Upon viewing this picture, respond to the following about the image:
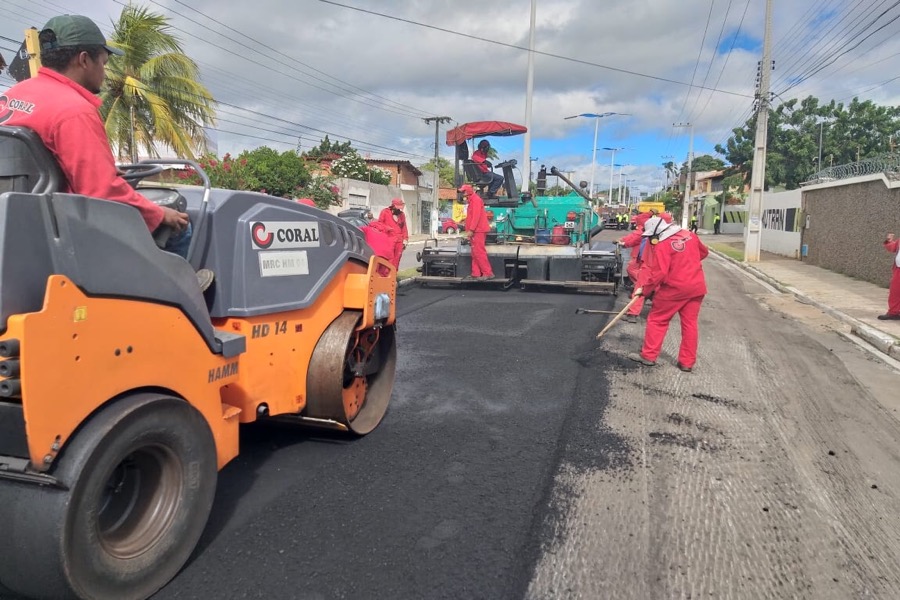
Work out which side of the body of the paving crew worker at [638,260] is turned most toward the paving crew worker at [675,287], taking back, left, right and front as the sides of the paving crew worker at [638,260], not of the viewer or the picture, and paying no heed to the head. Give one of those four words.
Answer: left

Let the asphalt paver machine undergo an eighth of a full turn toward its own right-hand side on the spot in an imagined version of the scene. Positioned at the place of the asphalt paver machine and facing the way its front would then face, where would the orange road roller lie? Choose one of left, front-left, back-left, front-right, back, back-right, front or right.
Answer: back-right

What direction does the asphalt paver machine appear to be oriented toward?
away from the camera

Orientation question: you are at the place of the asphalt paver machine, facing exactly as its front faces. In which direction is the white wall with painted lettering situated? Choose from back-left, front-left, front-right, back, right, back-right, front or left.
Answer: front-right

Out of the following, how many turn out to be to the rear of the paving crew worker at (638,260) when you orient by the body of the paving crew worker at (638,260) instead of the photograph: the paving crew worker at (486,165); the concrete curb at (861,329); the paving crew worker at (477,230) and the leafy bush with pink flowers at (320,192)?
1

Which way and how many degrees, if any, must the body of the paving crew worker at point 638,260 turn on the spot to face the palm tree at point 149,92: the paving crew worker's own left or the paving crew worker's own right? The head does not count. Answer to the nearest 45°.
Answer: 0° — they already face it

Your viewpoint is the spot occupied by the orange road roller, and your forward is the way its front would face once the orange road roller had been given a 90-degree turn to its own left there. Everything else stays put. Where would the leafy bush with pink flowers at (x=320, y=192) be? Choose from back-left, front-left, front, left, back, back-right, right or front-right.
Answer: front-right

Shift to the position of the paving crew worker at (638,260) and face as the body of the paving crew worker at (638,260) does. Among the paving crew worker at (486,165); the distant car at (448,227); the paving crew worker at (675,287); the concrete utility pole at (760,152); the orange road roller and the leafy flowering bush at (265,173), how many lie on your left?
2

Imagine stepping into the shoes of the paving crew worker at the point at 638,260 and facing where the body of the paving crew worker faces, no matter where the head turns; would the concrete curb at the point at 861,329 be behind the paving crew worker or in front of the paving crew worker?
behind

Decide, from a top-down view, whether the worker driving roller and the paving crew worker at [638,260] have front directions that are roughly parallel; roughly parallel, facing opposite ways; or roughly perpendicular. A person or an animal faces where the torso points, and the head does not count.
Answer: roughly perpendicular

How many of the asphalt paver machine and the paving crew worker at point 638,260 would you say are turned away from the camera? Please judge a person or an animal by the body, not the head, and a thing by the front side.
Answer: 1

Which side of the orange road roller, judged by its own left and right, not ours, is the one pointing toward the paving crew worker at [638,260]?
front

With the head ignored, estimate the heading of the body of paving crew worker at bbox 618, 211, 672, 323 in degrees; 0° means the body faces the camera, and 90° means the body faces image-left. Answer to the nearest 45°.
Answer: approximately 90°

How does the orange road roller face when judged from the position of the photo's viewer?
facing away from the viewer and to the right of the viewer

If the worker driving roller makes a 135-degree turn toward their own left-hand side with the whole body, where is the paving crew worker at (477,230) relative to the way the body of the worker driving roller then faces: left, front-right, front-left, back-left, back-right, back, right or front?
back-right

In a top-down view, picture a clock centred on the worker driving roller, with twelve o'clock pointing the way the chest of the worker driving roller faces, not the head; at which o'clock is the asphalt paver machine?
The asphalt paver machine is roughly at 12 o'clock from the worker driving roller.

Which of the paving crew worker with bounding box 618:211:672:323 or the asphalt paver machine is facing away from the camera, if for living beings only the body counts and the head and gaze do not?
the asphalt paver machine
